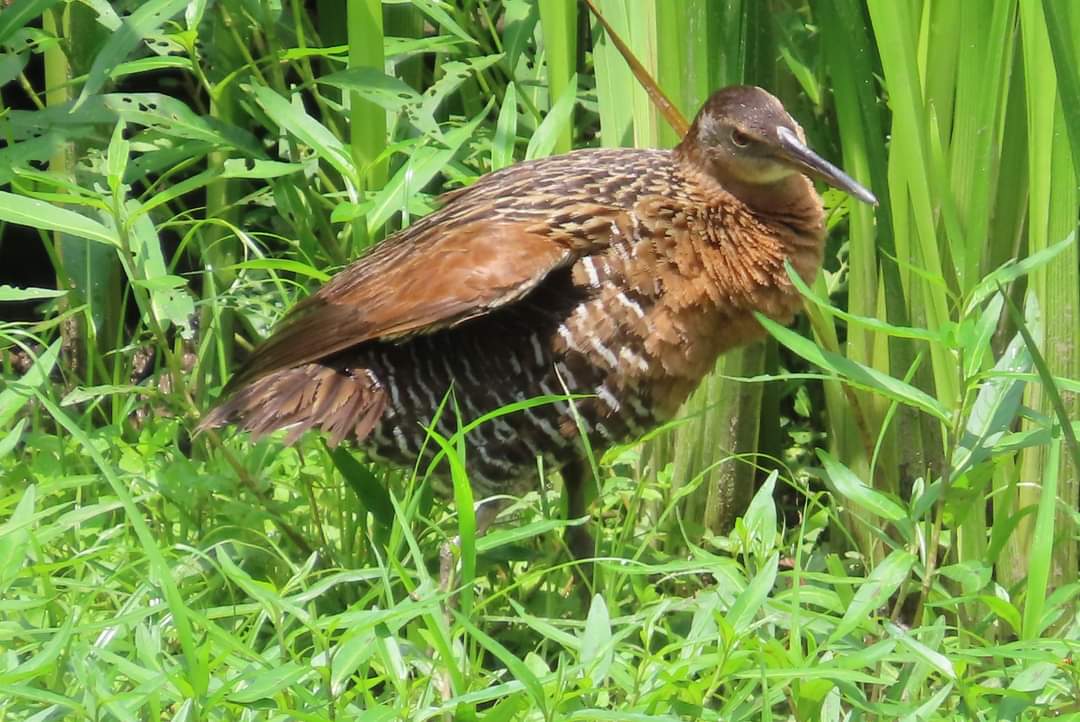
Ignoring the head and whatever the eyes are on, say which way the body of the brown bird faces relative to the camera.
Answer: to the viewer's right
